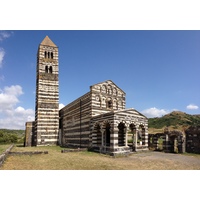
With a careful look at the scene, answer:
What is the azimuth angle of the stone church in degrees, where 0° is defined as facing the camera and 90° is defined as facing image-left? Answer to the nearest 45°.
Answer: approximately 315°

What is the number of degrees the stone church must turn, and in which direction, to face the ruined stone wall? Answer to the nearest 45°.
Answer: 0° — it already faces it

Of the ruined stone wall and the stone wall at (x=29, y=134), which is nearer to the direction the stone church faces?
the ruined stone wall

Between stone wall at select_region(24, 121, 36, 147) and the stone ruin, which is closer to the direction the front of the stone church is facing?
the stone ruin

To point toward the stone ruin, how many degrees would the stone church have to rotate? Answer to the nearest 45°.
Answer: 0° — it already faces it
